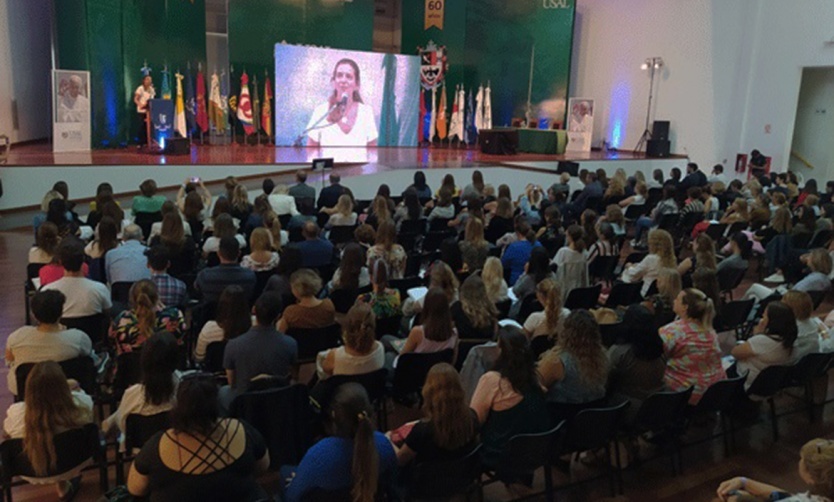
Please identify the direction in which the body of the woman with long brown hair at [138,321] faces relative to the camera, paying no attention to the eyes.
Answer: away from the camera

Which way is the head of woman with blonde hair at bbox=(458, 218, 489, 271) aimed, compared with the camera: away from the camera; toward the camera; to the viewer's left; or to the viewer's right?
away from the camera

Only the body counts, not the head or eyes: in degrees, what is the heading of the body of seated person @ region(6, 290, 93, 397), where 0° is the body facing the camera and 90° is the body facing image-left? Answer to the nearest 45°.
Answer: approximately 180°

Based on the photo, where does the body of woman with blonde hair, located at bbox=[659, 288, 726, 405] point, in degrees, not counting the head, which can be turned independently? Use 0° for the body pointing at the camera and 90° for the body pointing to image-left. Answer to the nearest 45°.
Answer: approximately 135°

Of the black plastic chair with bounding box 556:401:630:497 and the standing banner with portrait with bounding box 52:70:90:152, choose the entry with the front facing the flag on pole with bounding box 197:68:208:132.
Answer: the black plastic chair

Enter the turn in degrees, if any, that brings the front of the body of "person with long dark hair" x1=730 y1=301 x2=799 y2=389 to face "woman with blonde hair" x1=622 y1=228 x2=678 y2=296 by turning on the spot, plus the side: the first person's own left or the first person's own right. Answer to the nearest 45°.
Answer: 0° — they already face them

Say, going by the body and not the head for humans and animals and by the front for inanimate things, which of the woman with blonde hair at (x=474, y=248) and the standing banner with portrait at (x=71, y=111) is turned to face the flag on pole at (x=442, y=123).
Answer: the woman with blonde hair

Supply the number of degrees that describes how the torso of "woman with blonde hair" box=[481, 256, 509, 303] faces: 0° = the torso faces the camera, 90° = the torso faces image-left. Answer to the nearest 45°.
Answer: approximately 180°

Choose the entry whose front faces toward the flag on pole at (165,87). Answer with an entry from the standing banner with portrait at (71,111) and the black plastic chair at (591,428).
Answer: the black plastic chair

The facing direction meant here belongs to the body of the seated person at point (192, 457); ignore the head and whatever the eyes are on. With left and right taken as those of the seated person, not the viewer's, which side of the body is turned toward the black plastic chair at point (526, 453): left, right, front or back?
right

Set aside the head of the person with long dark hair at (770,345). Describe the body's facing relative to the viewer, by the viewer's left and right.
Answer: facing away from the viewer and to the left of the viewer

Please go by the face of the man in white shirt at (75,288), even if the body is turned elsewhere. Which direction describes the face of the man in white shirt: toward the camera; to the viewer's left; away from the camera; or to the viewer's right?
away from the camera

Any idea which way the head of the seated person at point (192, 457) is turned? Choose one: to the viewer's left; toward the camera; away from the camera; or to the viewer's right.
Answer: away from the camera

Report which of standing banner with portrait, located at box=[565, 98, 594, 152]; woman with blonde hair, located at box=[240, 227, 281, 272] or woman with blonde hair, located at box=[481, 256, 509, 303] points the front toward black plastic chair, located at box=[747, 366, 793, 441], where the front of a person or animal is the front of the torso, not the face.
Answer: the standing banner with portrait

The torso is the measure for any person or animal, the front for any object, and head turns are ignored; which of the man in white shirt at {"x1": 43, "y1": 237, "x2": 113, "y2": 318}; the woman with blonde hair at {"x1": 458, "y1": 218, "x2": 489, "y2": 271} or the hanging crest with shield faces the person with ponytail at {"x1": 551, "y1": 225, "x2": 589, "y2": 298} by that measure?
the hanging crest with shield

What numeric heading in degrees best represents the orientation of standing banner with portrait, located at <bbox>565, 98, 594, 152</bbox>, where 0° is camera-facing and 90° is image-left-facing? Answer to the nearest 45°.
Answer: approximately 0°
